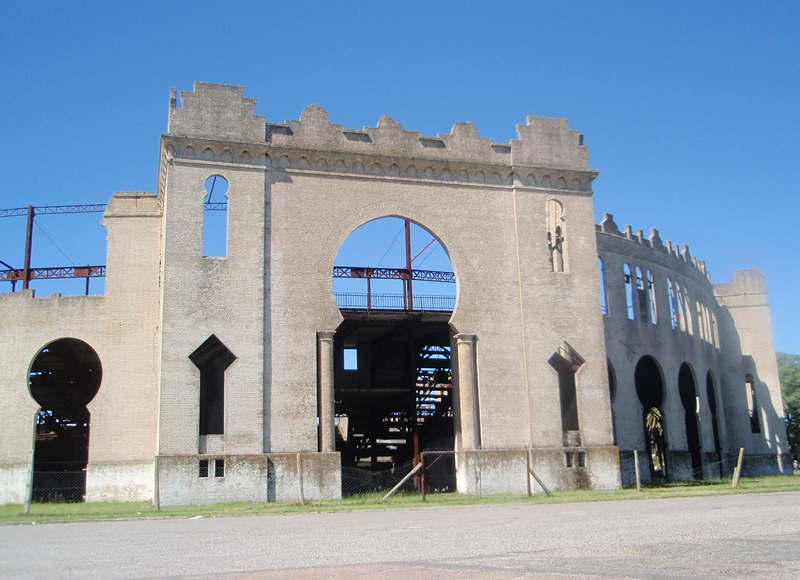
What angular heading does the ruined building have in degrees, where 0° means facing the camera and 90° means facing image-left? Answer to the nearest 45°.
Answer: approximately 0°

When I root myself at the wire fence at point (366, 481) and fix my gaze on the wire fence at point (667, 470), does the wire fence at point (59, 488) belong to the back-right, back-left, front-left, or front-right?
back-left

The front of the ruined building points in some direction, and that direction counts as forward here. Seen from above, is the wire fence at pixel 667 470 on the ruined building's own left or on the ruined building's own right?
on the ruined building's own left

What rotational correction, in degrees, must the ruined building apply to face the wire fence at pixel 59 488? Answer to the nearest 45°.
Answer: approximately 90° to its right
